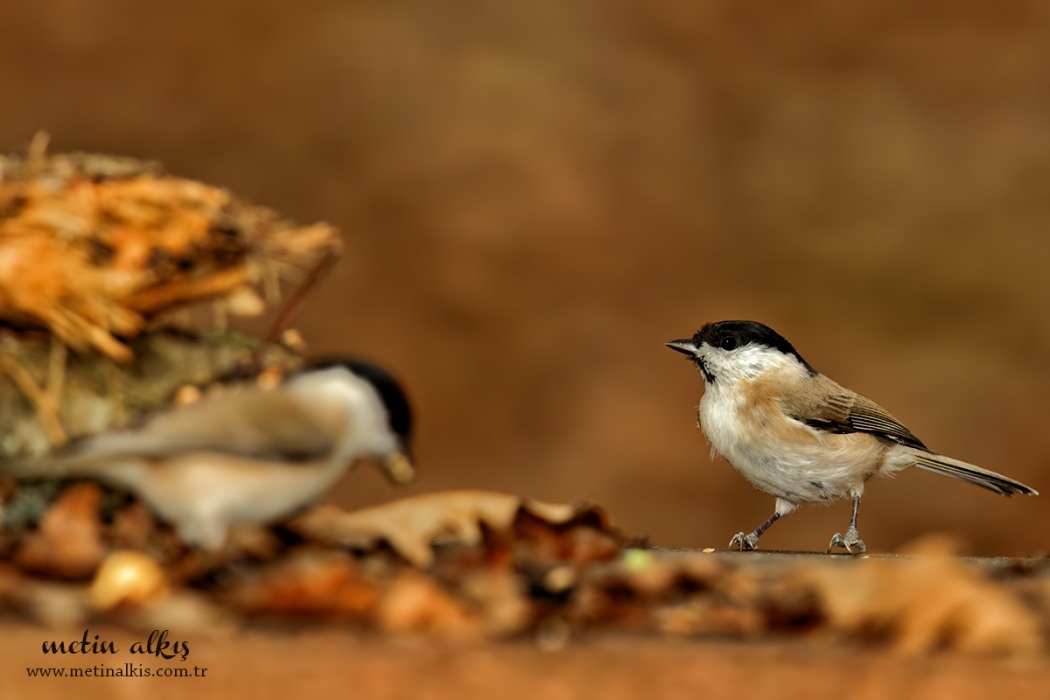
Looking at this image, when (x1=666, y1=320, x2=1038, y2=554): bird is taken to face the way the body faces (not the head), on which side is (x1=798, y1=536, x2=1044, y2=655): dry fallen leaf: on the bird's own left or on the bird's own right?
on the bird's own left

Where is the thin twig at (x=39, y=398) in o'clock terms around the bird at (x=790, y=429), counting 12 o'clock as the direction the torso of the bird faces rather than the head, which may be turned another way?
The thin twig is roughly at 12 o'clock from the bird.

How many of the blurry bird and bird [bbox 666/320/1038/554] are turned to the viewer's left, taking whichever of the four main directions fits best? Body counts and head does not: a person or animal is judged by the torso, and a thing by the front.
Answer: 1

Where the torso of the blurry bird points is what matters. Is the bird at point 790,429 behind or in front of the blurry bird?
in front

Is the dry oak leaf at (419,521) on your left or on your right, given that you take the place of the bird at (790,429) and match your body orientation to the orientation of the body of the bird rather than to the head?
on your left

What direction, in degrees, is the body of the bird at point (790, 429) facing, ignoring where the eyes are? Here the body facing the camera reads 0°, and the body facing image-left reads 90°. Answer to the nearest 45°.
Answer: approximately 90°

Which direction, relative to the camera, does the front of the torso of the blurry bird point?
to the viewer's right
